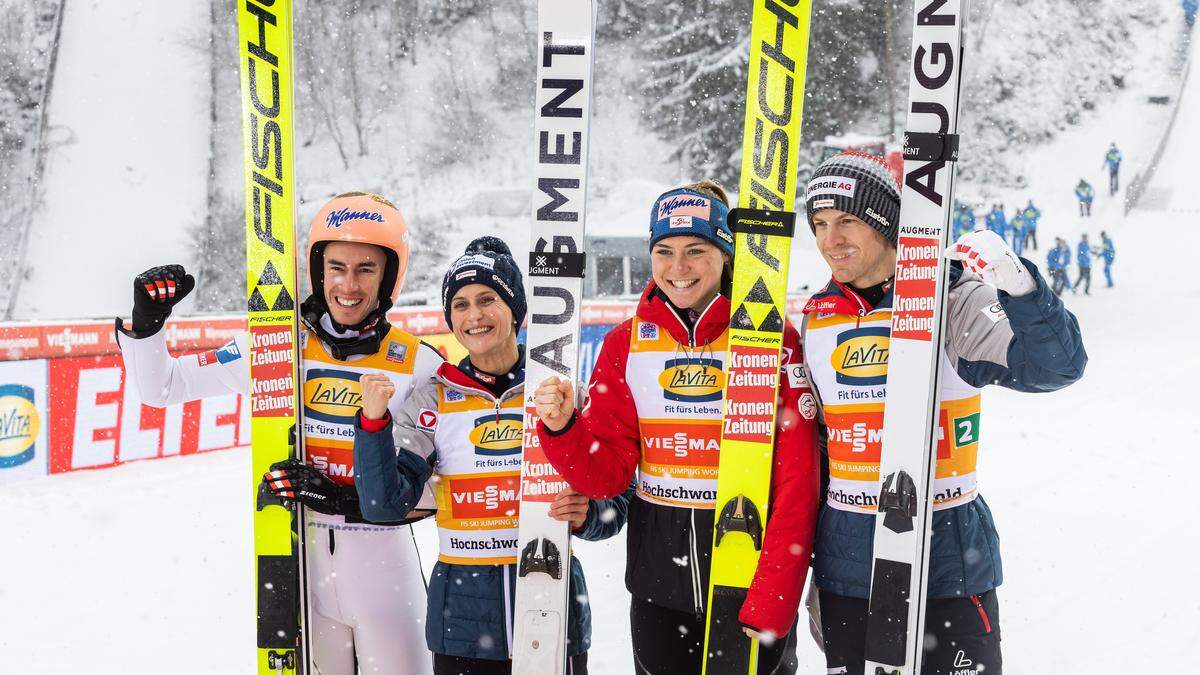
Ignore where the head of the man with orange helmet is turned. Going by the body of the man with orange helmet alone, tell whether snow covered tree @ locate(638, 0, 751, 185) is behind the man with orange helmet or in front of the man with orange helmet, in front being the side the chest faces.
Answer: behind

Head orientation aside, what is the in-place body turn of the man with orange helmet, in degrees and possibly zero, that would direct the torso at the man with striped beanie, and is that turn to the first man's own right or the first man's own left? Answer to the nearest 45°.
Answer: approximately 45° to the first man's own left

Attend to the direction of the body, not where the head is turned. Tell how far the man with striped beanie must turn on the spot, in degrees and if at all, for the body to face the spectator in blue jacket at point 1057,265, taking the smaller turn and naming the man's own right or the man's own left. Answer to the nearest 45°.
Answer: approximately 135° to the man's own right

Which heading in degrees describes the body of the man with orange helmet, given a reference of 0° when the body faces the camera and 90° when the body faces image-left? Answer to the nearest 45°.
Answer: approximately 0°

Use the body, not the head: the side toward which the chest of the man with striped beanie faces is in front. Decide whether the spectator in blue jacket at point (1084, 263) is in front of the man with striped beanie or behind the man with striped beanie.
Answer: behind

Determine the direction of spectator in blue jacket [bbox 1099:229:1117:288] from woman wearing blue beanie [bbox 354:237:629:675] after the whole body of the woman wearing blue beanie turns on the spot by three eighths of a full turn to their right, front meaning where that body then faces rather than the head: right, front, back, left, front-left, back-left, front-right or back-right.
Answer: right

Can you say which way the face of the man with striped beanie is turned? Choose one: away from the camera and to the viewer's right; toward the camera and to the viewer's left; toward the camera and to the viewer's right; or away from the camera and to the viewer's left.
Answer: toward the camera and to the viewer's left

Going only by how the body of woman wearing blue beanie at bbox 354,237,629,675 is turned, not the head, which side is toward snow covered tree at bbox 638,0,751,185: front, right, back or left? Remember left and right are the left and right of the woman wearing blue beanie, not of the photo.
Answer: back

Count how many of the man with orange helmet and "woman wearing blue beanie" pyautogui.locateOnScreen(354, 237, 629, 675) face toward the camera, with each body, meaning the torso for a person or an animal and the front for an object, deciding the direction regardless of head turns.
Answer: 2
